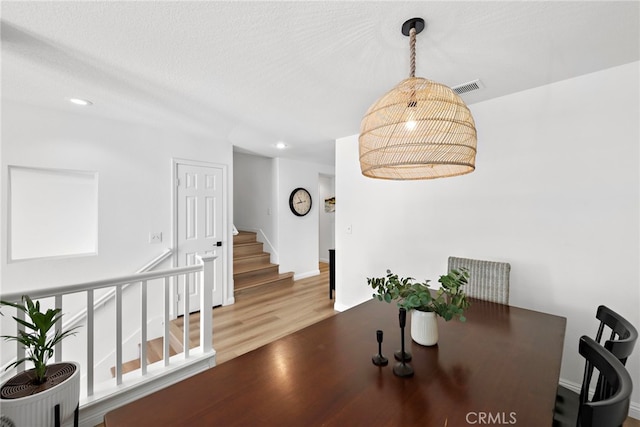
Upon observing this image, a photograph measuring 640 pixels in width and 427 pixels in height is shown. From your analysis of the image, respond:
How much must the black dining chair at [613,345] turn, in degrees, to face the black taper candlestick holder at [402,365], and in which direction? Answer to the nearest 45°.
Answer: approximately 45° to its left

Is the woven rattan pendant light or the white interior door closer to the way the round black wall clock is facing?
the woven rattan pendant light

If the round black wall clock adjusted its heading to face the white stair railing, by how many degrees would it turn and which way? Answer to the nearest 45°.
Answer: approximately 45° to its right

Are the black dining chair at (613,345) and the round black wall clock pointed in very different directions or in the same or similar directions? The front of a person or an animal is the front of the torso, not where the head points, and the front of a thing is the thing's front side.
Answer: very different directions

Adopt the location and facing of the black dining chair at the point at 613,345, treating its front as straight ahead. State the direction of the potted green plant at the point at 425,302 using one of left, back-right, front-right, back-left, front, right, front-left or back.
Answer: front-left

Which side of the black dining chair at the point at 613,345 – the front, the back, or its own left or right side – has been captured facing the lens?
left

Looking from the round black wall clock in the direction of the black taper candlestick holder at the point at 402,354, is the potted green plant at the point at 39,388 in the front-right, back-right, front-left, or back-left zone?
front-right

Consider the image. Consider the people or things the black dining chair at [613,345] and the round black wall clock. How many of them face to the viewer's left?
1

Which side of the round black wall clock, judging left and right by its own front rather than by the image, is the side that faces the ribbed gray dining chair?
front

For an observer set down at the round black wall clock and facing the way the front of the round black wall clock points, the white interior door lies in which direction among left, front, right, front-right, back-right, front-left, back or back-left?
right

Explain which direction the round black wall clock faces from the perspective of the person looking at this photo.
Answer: facing the viewer and to the right of the viewer

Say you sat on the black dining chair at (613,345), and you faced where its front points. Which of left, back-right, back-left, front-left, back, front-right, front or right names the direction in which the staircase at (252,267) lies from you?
front
